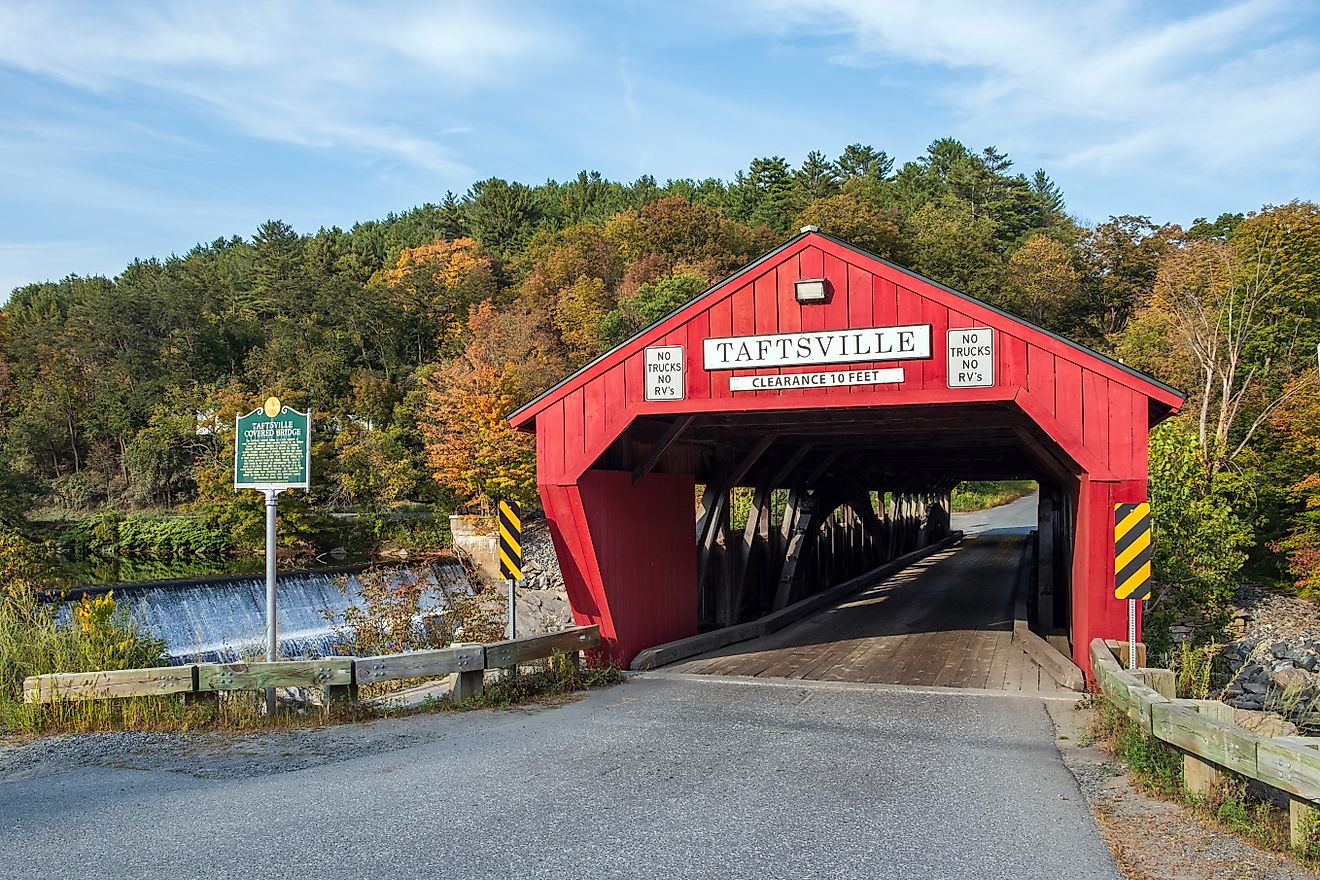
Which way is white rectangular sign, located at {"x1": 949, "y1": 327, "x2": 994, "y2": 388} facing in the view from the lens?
facing the viewer

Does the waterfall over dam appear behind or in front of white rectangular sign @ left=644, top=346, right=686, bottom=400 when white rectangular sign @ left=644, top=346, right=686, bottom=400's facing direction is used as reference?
behind

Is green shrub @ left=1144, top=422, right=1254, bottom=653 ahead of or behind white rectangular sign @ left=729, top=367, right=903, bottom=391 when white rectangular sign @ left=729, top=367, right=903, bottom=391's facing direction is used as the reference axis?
behind

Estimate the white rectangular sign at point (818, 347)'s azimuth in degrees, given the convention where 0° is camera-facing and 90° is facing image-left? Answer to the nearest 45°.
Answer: approximately 0°

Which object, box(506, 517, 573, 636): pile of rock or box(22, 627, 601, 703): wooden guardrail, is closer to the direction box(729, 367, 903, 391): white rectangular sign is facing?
the wooden guardrail

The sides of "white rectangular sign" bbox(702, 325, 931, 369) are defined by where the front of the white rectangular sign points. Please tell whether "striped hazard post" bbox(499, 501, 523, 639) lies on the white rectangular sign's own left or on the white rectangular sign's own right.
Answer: on the white rectangular sign's own right

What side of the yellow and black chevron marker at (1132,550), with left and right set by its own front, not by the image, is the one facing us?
front

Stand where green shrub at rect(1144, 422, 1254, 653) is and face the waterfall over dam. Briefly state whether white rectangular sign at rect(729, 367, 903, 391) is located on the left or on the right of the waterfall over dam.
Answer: left

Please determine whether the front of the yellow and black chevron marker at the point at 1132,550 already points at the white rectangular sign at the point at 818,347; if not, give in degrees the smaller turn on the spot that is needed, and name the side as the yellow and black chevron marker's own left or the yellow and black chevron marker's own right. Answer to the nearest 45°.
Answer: approximately 90° to the yellow and black chevron marker's own right

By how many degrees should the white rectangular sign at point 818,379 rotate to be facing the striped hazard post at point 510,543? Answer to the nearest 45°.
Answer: approximately 90° to its right

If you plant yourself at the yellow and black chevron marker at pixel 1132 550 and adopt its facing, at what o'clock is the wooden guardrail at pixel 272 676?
The wooden guardrail is roughly at 2 o'clock from the yellow and black chevron marker.

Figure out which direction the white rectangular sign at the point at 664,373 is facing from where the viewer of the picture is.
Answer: facing the viewer

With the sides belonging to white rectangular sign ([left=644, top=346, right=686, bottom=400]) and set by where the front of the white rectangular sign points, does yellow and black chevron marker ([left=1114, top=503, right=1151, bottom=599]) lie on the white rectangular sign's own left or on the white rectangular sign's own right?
on the white rectangular sign's own left

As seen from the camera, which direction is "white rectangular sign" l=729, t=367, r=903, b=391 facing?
toward the camera
